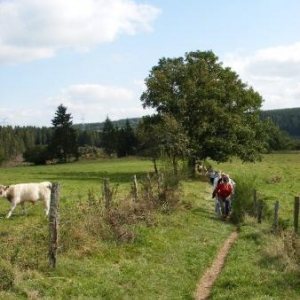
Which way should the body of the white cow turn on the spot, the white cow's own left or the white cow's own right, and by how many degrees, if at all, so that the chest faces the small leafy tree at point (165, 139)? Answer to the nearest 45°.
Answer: approximately 135° to the white cow's own right

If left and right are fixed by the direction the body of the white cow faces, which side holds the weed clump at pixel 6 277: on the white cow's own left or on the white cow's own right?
on the white cow's own left

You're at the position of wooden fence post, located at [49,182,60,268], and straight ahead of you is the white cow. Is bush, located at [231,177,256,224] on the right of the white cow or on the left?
right

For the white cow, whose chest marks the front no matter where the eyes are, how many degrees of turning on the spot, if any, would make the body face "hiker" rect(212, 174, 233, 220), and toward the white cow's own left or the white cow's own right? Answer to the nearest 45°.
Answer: approximately 180°

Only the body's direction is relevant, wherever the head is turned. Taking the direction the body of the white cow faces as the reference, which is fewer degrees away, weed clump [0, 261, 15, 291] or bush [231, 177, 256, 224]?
the weed clump

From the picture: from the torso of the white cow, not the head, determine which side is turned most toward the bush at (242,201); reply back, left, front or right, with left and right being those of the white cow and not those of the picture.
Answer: back

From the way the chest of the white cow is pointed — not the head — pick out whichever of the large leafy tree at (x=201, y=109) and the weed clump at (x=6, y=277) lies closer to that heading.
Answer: the weed clump

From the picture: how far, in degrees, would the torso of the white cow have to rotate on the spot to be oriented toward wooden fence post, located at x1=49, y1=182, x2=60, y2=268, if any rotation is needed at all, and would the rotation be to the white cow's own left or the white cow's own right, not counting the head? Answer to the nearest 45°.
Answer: approximately 90° to the white cow's own left

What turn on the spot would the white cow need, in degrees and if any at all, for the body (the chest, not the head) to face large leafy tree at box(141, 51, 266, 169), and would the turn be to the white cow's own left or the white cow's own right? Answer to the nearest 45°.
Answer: approximately 135° to the white cow's own right

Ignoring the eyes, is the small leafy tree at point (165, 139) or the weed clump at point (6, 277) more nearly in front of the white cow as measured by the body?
the weed clump

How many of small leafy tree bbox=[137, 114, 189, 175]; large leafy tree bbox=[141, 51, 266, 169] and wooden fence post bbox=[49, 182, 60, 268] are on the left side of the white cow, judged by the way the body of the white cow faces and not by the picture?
1

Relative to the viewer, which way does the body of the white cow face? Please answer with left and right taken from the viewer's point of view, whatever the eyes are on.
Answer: facing to the left of the viewer
